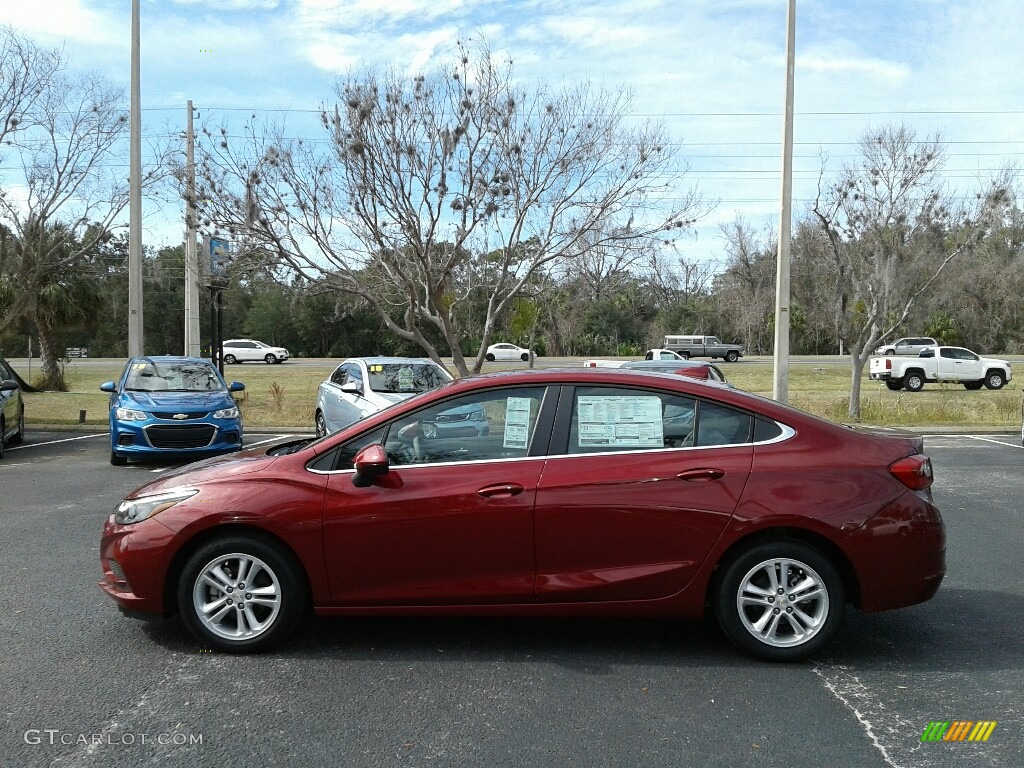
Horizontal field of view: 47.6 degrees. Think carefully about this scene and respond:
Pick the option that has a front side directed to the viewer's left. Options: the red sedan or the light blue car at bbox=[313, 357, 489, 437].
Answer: the red sedan

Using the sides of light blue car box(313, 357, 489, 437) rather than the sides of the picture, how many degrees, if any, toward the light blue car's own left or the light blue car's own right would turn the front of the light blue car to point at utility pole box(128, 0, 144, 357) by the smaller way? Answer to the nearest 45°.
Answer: approximately 180°

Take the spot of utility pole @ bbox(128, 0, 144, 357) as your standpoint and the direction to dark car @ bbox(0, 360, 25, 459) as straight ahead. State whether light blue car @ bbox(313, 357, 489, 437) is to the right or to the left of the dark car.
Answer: left

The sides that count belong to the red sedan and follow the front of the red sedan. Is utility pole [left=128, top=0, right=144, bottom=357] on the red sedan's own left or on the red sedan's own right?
on the red sedan's own right

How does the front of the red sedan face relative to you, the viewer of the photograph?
facing to the left of the viewer

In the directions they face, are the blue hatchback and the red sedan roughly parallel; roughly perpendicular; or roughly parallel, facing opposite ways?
roughly perpendicular

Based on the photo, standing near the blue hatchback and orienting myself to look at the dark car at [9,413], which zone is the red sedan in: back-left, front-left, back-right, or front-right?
back-left

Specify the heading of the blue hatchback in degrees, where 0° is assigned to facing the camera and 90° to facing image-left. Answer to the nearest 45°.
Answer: approximately 0°

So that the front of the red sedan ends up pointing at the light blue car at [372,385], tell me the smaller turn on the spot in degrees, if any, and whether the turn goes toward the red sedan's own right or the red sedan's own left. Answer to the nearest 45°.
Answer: approximately 90° to the red sedan's own right

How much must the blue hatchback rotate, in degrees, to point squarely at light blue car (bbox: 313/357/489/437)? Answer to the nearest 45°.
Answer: approximately 90° to its left

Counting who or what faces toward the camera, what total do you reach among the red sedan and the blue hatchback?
1

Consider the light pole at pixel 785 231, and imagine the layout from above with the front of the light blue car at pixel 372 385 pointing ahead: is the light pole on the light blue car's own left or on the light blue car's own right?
on the light blue car's own left
